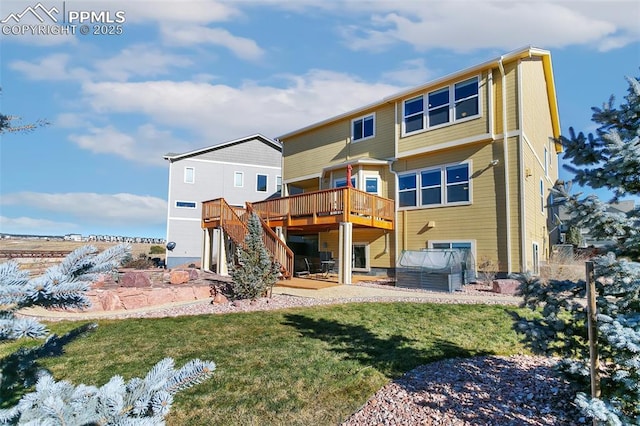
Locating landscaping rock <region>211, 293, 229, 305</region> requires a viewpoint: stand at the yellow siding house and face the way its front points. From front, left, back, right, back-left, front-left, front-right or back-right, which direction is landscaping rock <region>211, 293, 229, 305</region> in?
back

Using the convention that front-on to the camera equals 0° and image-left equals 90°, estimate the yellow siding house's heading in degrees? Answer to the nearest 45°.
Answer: approximately 225°

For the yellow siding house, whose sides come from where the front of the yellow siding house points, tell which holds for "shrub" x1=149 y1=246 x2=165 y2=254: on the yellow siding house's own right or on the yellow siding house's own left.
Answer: on the yellow siding house's own left

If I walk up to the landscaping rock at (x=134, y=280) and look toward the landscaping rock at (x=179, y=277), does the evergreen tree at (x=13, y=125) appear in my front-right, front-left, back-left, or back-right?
back-right

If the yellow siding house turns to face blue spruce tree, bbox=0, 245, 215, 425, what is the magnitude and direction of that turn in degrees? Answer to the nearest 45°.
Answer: approximately 135° to its right

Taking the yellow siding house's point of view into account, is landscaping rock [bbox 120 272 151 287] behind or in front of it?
behind

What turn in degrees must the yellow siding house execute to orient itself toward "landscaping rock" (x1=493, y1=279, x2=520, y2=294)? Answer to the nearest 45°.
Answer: approximately 135° to its right

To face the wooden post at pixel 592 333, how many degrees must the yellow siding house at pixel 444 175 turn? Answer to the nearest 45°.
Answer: approximately 135° to its right

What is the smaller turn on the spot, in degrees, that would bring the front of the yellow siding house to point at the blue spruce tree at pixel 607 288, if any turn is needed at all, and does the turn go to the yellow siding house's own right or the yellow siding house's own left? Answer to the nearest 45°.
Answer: approximately 135° to the yellow siding house's own right
